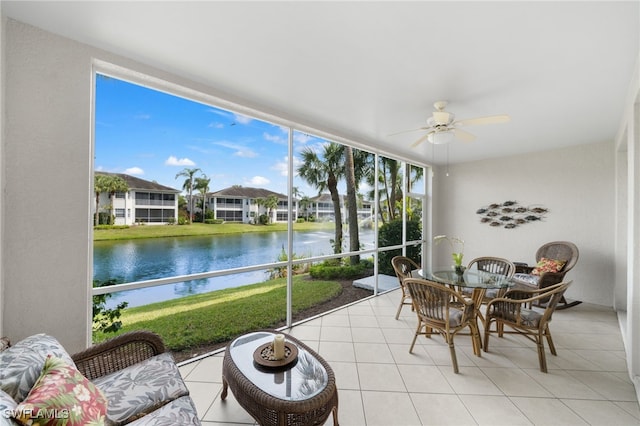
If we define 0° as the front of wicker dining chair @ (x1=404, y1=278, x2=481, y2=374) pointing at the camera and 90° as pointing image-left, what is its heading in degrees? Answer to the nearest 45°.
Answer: approximately 225°

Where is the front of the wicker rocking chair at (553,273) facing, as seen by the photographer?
facing the viewer and to the left of the viewer

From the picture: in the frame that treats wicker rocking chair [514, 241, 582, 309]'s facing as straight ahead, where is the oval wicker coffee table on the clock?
The oval wicker coffee table is roughly at 11 o'clock from the wicker rocking chair.

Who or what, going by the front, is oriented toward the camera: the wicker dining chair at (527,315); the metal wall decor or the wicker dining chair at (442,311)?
the metal wall decor

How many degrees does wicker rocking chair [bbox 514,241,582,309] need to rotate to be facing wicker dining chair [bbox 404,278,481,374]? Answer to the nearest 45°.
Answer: approximately 45° to its left

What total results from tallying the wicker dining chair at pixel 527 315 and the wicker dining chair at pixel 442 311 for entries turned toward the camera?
0

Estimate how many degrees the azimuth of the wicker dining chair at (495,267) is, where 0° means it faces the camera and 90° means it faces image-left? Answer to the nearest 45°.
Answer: approximately 45°

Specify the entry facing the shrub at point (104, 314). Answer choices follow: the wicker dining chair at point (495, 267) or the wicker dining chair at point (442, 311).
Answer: the wicker dining chair at point (495, 267)

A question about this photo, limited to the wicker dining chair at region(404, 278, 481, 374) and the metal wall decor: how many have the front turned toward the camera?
1

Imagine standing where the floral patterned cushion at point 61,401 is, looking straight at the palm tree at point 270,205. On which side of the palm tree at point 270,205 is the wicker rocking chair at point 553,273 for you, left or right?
right

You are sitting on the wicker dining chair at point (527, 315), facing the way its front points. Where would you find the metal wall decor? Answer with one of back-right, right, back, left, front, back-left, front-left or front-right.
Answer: front-right

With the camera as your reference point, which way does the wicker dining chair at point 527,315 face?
facing away from the viewer and to the left of the viewer
